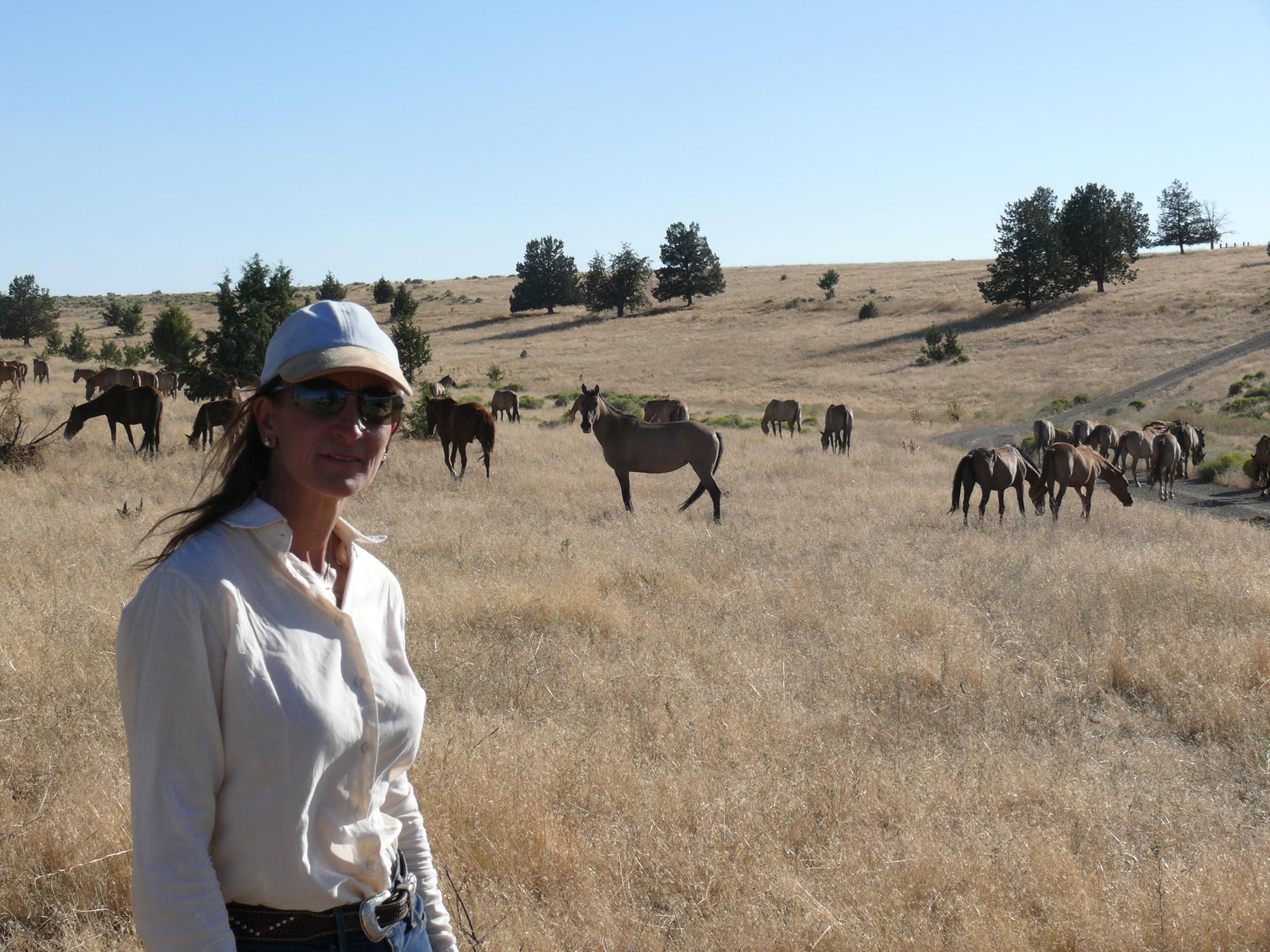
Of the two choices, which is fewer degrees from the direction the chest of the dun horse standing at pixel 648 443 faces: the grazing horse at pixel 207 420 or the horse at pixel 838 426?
the grazing horse

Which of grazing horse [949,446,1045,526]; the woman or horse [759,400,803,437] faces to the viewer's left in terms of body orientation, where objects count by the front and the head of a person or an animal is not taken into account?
the horse

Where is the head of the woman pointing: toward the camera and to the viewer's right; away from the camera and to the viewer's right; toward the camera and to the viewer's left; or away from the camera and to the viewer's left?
toward the camera and to the viewer's right

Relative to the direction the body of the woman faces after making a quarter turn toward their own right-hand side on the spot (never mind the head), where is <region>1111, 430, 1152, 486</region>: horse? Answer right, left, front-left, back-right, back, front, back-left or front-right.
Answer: back

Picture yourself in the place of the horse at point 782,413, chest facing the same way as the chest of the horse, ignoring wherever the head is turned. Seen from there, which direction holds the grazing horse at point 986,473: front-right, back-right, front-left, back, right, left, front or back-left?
left

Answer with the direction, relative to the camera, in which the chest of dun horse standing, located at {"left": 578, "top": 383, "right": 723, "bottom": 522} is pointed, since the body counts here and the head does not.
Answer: to the viewer's left

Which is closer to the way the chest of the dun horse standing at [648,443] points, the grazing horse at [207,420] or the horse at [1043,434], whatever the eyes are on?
the grazing horse

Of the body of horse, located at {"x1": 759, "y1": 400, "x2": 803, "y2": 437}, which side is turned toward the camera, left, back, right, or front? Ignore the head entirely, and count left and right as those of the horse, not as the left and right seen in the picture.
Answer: left
